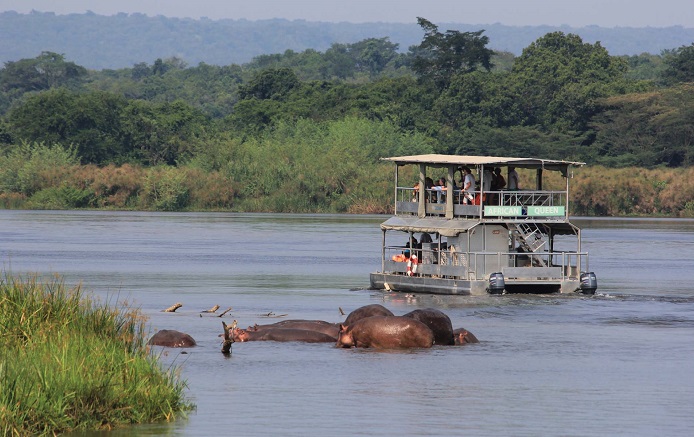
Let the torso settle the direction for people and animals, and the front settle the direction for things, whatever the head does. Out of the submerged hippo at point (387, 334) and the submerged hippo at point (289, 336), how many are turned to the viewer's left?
2

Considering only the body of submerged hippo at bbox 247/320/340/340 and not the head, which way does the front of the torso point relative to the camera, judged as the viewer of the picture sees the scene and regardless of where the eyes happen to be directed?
to the viewer's left

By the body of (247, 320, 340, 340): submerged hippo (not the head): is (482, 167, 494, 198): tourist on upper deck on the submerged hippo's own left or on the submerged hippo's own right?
on the submerged hippo's own right

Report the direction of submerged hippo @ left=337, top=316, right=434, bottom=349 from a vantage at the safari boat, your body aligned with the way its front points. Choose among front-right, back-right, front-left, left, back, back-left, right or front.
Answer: back-left

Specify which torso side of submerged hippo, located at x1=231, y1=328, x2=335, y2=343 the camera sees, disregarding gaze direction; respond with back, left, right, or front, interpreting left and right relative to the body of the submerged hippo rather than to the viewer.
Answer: left

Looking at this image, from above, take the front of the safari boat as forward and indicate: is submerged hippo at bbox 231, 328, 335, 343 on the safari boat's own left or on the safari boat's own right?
on the safari boat's own left

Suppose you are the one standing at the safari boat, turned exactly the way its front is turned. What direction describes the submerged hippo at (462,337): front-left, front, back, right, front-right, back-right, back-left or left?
back-left

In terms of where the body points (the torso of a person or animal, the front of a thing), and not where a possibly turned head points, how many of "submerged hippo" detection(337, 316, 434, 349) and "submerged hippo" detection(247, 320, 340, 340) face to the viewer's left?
2

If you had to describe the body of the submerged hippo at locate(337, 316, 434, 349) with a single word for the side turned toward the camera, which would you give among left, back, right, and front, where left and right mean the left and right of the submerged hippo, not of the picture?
left

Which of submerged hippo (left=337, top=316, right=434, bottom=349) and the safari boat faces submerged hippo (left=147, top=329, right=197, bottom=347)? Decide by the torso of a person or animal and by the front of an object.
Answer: submerged hippo (left=337, top=316, right=434, bottom=349)

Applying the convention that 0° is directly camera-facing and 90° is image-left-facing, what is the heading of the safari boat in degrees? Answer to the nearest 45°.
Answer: approximately 135°

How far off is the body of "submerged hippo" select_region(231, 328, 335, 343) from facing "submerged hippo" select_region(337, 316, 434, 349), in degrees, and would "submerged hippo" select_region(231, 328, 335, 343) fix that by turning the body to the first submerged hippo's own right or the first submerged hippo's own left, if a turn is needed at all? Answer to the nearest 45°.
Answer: approximately 135° to the first submerged hippo's own left
